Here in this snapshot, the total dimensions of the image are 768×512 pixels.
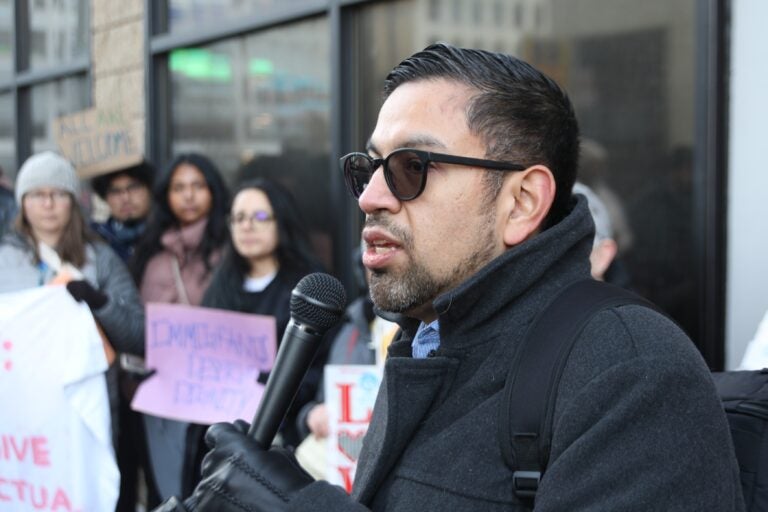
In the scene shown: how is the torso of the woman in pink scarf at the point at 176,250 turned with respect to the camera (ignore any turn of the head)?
toward the camera

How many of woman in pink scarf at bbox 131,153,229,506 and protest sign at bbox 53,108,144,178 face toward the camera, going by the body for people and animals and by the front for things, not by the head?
2

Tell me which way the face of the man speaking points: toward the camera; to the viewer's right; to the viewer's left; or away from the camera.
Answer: to the viewer's left

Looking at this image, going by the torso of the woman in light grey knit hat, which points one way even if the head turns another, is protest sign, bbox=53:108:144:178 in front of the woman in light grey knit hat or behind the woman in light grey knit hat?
behind

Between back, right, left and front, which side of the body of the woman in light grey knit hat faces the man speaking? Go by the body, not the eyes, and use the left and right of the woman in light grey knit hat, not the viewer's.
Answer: front

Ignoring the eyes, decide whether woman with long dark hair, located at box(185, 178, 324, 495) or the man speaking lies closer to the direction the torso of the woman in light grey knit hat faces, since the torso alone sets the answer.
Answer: the man speaking

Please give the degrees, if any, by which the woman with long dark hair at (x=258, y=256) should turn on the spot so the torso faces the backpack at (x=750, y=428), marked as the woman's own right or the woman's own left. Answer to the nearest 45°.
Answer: approximately 45° to the woman's own left

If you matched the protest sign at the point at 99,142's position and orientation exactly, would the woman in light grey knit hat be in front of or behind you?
in front

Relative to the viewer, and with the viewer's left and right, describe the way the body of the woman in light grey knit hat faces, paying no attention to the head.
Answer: facing the viewer
